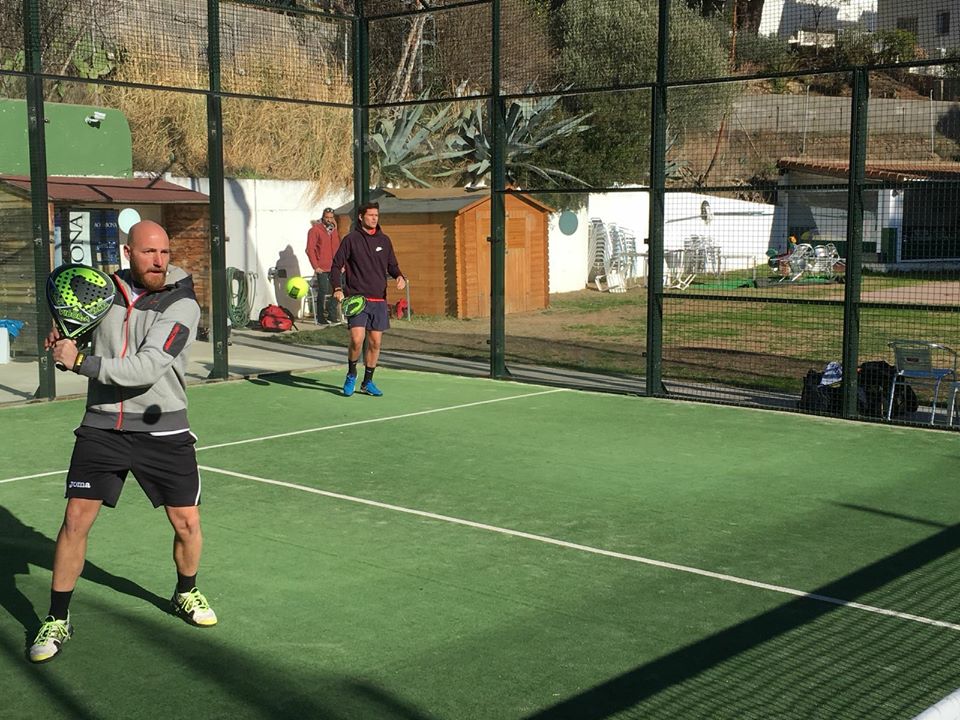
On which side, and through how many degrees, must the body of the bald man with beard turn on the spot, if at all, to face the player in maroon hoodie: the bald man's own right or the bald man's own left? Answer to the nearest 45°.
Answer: approximately 135° to the bald man's own right

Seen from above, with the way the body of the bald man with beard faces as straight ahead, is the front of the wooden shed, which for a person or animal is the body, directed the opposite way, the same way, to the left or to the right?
to the left

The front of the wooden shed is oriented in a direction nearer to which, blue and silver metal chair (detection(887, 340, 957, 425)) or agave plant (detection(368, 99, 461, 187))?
the blue and silver metal chair

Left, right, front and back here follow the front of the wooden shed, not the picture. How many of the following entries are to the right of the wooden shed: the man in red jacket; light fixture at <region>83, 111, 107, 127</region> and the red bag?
3

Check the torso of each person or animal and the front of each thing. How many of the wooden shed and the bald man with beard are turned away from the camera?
0

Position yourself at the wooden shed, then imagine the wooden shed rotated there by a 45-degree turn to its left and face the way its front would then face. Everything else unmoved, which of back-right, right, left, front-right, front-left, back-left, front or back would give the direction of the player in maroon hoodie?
right

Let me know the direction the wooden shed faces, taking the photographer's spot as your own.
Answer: facing the viewer and to the right of the viewer

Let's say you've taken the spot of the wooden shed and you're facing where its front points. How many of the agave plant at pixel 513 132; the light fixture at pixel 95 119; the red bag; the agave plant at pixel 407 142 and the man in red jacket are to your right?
3

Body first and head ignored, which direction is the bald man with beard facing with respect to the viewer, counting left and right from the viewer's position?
facing the viewer and to the left of the viewer
